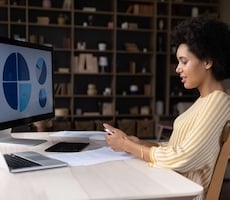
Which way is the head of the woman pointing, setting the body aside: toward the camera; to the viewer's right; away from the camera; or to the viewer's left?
to the viewer's left

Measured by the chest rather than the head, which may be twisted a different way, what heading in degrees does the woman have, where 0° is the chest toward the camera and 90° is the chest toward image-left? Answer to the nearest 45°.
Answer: approximately 90°
